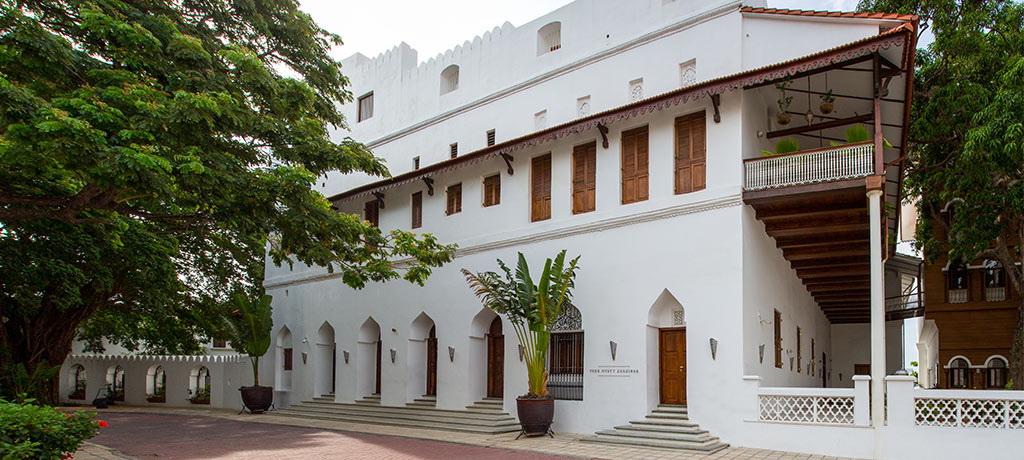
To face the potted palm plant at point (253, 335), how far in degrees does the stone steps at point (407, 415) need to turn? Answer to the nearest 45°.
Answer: approximately 90° to its right

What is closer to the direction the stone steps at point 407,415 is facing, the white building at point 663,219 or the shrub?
the shrub

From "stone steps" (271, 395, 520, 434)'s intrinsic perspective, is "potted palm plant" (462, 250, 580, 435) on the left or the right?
on its left

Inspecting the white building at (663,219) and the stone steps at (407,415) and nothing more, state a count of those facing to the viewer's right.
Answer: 0

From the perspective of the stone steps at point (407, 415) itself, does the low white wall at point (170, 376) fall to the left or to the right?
on its right

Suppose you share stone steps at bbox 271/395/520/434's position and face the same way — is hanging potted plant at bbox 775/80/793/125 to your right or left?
on your left

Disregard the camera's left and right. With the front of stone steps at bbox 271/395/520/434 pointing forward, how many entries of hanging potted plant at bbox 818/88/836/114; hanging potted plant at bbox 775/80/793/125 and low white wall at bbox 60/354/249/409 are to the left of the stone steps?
2

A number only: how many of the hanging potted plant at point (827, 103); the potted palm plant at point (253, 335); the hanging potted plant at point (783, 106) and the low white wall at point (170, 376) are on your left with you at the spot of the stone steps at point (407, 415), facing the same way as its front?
2

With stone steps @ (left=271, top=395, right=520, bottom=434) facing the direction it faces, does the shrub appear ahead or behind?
ahead

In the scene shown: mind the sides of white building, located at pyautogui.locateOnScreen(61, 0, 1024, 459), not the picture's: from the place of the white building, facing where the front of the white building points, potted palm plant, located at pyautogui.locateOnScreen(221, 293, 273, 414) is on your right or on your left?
on your right
